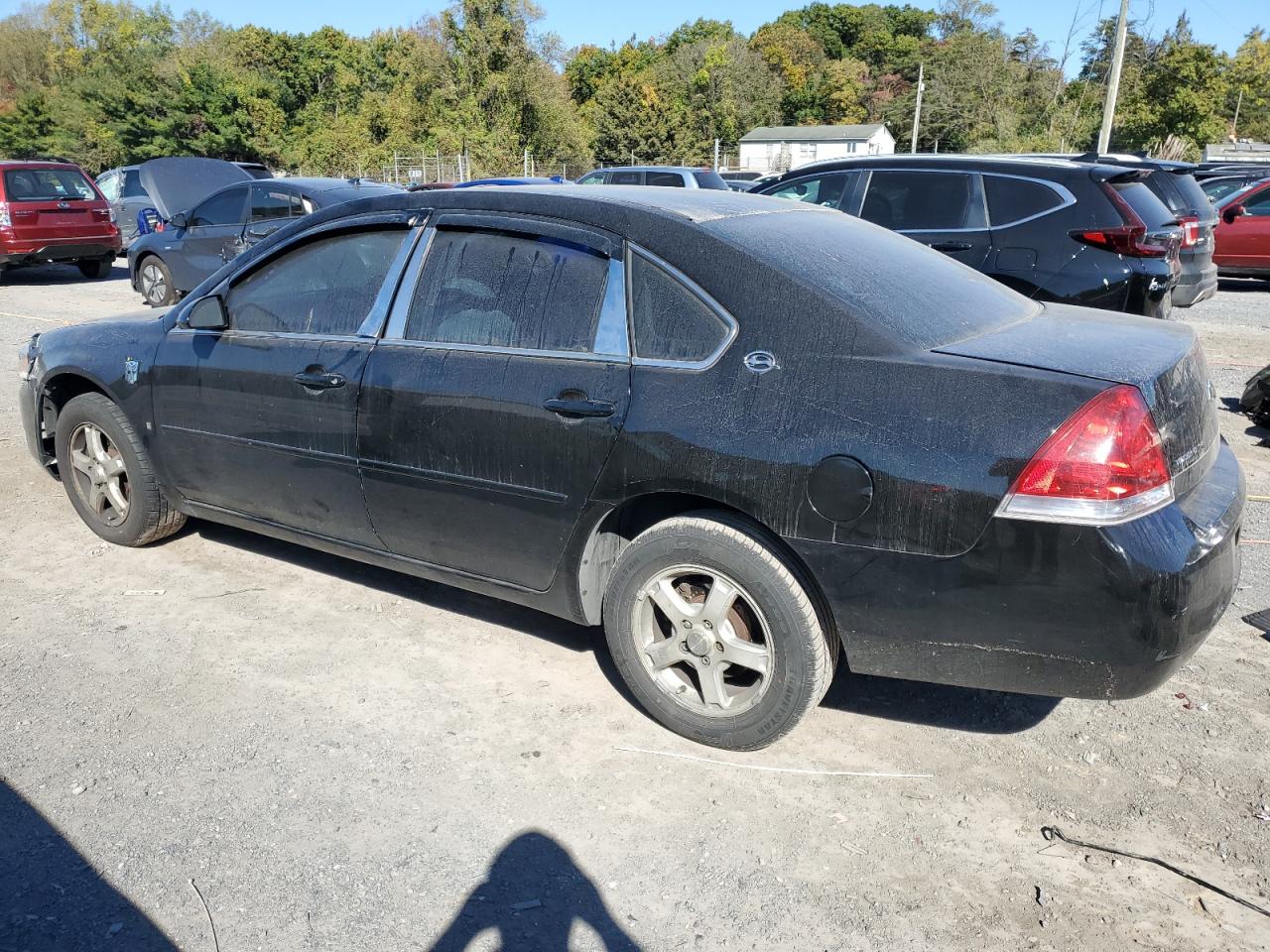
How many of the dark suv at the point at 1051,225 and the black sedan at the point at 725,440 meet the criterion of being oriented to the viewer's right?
0

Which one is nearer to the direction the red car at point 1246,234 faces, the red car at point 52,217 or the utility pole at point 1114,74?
the red car

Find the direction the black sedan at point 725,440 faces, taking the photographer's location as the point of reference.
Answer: facing away from the viewer and to the left of the viewer

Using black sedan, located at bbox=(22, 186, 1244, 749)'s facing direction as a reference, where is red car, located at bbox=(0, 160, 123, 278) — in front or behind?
in front

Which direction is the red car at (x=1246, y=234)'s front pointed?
to the viewer's left

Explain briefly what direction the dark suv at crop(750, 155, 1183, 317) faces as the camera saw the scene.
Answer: facing away from the viewer and to the left of the viewer

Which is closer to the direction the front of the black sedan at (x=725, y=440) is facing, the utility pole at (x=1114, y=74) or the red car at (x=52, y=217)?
the red car

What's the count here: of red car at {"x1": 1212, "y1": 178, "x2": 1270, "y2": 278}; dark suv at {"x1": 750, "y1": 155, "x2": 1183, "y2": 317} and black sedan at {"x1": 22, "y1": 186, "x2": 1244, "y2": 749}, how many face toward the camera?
0

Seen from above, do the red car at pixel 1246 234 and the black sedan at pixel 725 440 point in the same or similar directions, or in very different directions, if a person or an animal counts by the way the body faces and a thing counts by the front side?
same or similar directions

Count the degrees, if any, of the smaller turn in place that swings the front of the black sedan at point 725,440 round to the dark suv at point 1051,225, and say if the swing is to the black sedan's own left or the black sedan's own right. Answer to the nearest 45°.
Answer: approximately 90° to the black sedan's own right

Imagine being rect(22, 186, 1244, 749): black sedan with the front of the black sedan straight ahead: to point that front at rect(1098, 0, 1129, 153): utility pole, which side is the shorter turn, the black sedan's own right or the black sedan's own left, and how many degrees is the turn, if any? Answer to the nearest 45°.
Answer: approximately 90° to the black sedan's own right

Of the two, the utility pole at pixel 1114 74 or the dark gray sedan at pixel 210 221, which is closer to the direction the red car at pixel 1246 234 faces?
the dark gray sedan

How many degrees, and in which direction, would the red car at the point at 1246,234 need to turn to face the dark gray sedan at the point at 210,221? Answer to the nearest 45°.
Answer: approximately 45° to its left
